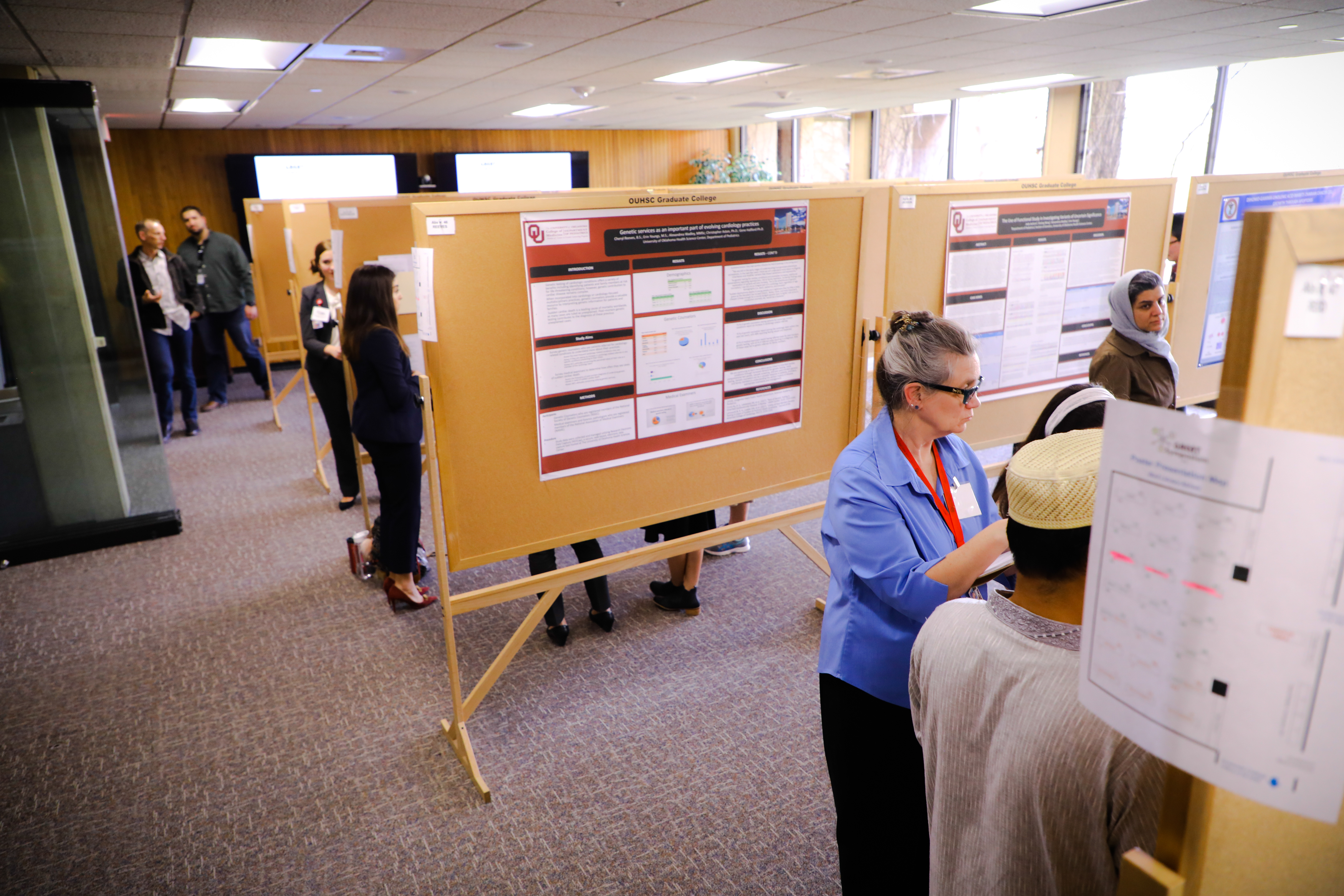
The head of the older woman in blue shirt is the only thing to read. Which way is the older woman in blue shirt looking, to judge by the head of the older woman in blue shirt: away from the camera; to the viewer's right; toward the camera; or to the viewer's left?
to the viewer's right

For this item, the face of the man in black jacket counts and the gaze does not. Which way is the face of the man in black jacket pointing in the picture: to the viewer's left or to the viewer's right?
to the viewer's right

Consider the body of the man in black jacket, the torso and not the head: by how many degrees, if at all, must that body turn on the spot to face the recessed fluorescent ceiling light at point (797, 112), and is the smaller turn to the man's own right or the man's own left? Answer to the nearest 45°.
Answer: approximately 90° to the man's own left

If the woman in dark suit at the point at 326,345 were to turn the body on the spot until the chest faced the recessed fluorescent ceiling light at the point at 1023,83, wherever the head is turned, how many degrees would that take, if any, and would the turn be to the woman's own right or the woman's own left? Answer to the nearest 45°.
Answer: approximately 45° to the woman's own left

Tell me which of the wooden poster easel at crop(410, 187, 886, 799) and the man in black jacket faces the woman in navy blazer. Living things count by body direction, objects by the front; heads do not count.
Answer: the man in black jacket

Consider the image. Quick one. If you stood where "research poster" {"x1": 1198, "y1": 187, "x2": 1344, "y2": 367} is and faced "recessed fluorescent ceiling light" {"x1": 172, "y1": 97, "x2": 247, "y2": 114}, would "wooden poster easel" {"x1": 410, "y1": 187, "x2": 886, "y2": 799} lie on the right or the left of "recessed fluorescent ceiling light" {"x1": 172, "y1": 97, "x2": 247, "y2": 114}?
left

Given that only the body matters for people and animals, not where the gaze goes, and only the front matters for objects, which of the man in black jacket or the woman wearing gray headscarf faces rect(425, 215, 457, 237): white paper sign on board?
the man in black jacket

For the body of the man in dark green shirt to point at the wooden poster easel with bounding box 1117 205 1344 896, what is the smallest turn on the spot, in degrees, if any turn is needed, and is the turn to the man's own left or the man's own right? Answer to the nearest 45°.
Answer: approximately 45° to the man's own left

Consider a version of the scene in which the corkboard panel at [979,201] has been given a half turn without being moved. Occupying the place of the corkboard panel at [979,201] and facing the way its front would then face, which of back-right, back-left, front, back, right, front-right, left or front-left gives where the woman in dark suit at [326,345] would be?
left

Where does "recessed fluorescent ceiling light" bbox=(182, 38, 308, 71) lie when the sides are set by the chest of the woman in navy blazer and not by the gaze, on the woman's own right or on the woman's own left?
on the woman's own left

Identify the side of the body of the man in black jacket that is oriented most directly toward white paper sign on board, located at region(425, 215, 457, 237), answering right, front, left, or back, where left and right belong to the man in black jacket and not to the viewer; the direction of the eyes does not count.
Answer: front

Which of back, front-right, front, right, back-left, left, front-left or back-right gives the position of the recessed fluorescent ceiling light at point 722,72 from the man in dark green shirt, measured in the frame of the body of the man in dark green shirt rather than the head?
left

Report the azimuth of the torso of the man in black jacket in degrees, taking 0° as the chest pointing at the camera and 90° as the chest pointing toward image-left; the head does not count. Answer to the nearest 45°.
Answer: approximately 0°

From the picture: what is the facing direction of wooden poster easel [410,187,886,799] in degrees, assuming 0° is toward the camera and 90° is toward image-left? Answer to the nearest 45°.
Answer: approximately 315°
